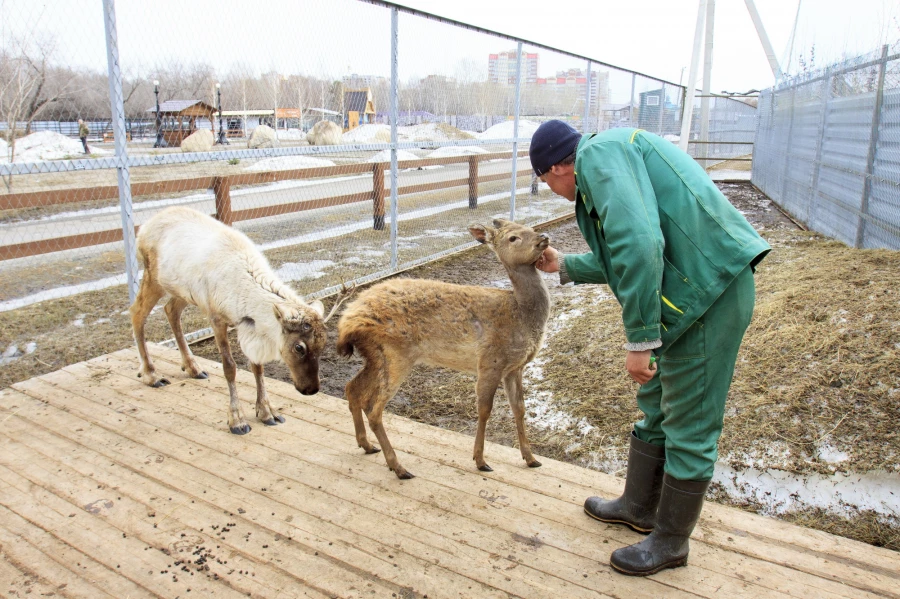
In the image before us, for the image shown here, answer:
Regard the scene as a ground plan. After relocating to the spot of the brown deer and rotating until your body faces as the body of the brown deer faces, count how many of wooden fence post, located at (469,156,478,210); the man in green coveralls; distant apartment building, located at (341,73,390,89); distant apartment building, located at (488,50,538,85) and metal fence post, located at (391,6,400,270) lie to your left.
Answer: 4

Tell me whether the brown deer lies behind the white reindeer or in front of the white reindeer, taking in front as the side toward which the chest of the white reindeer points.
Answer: in front

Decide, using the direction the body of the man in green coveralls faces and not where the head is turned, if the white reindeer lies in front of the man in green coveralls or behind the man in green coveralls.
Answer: in front

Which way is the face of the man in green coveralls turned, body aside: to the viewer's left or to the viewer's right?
to the viewer's left

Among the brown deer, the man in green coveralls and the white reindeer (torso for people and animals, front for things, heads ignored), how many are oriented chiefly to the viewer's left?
1

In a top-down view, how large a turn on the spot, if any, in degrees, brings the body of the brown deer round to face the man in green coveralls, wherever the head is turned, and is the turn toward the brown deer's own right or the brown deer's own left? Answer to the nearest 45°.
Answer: approximately 45° to the brown deer's own right

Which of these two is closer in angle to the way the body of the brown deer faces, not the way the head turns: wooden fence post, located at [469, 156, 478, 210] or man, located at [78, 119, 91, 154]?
the wooden fence post

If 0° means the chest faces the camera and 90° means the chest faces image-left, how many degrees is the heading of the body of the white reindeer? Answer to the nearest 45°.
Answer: approximately 315°

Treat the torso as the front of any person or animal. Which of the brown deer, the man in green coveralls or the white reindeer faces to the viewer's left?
the man in green coveralls

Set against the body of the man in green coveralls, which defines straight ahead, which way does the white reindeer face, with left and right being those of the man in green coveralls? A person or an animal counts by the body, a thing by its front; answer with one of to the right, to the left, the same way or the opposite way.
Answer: the opposite way

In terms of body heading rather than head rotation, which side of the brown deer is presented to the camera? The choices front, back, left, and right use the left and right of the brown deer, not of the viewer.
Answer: right

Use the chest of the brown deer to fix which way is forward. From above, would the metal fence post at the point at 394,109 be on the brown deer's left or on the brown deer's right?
on the brown deer's left

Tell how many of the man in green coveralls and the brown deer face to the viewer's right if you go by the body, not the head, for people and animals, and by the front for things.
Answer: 1

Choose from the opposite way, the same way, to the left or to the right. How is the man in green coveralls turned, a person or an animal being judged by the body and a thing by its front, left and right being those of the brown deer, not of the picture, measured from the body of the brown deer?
the opposite way

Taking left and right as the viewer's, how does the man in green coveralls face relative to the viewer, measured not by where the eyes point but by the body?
facing to the left of the viewer
